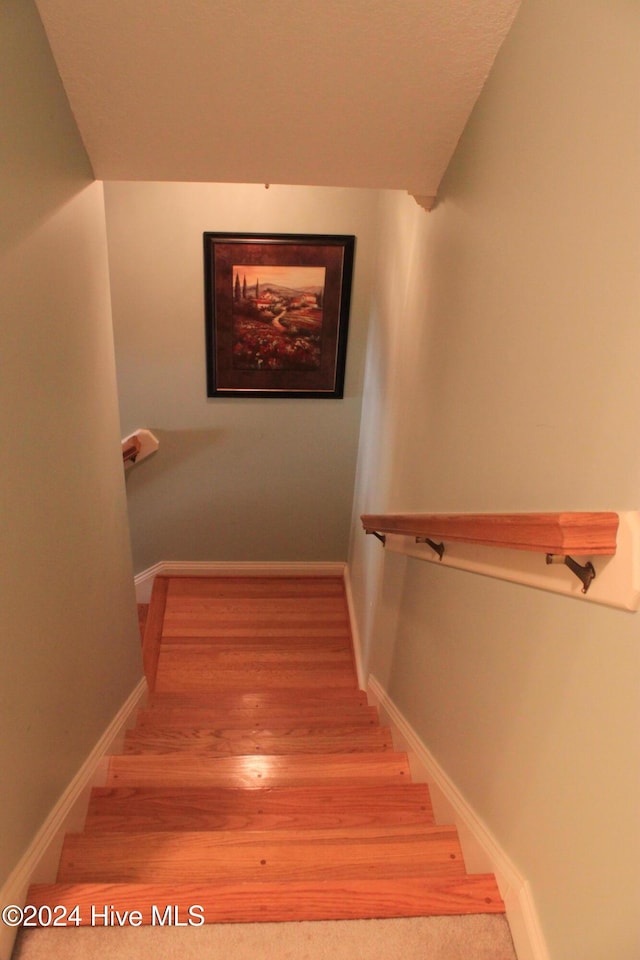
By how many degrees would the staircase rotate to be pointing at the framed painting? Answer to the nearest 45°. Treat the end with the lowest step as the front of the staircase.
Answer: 0° — it already faces it

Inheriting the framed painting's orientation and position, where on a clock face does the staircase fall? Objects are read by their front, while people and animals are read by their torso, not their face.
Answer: The staircase is roughly at 12 o'clock from the framed painting.

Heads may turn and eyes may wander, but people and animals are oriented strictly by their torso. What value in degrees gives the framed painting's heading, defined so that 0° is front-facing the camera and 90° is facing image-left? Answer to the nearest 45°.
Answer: approximately 0°

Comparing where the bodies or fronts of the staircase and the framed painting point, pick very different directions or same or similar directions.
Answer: very different directions

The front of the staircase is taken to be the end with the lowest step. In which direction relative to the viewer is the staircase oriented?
away from the camera

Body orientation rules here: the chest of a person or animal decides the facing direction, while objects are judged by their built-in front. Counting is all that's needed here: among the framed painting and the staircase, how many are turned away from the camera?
1
